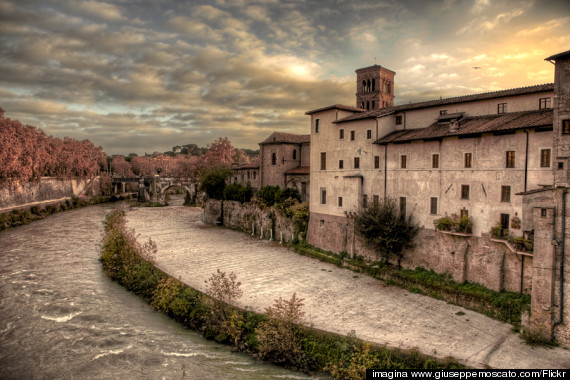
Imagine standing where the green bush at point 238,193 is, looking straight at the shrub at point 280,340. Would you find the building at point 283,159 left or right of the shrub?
left

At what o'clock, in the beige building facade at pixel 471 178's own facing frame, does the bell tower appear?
The bell tower is roughly at 4 o'clock from the beige building facade.

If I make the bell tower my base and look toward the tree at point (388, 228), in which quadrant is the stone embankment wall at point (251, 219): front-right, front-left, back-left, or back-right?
front-right

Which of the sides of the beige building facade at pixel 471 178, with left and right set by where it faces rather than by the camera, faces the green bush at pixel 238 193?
right

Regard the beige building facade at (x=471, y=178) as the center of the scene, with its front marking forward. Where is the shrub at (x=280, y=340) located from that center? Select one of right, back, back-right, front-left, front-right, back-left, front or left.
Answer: front

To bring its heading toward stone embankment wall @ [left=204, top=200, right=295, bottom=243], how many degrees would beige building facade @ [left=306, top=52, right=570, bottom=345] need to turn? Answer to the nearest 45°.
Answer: approximately 90° to its right

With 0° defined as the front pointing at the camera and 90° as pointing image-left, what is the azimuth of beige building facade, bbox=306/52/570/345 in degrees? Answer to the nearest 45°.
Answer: approximately 45°

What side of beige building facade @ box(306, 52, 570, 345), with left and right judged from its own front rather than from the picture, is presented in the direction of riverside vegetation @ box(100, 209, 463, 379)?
front

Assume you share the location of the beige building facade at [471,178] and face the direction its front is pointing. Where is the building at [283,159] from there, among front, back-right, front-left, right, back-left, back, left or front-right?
right
